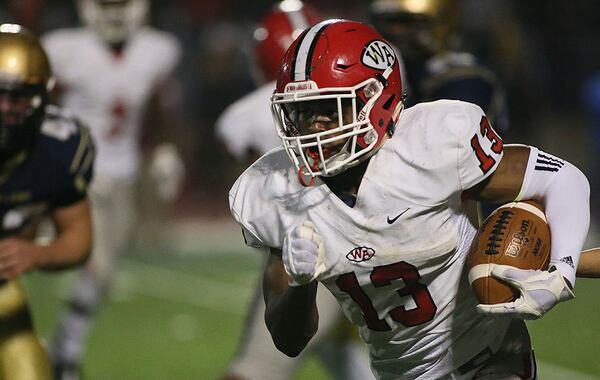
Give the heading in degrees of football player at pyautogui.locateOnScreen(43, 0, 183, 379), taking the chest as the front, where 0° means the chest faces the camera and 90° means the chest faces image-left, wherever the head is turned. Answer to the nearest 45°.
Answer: approximately 0°

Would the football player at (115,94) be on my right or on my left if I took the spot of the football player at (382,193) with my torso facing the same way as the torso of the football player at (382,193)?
on my right

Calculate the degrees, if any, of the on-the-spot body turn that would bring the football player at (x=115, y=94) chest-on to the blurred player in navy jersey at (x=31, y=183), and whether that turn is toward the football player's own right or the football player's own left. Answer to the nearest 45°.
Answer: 0° — they already face them
